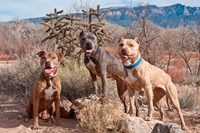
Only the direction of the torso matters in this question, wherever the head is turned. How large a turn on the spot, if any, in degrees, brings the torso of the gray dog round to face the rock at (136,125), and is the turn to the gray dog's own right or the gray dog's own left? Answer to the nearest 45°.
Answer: approximately 45° to the gray dog's own left

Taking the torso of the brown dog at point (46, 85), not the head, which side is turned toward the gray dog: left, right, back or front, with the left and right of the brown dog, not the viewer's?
left

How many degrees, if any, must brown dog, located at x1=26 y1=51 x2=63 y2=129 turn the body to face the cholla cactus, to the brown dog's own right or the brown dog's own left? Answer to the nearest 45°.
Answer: approximately 135° to the brown dog's own left

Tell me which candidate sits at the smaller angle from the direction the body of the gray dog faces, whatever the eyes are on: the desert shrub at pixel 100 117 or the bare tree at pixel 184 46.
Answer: the desert shrub

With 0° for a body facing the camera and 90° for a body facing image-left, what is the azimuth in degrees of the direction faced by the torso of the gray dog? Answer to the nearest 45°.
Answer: approximately 45°

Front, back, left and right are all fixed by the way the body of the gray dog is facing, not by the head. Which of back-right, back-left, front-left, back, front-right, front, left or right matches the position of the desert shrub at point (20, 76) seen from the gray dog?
right

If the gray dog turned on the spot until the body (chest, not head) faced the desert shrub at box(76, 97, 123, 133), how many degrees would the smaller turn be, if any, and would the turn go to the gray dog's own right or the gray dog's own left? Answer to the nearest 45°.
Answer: approximately 45° to the gray dog's own left

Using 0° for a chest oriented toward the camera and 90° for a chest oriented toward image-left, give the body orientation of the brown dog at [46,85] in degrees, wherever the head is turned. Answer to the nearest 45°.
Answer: approximately 315°
